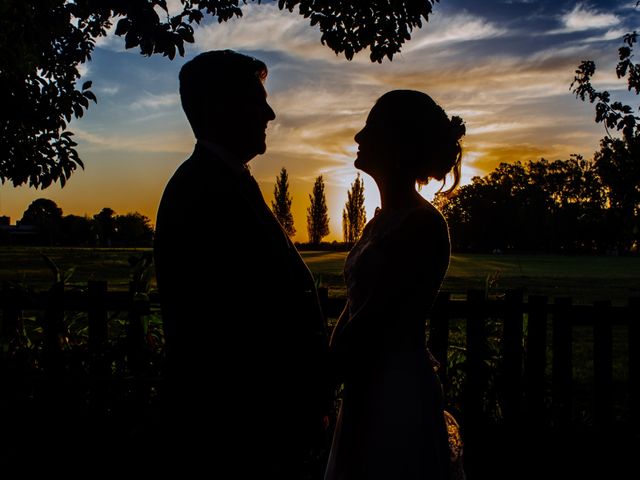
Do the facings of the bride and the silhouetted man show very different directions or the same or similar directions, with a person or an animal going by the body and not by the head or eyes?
very different directions

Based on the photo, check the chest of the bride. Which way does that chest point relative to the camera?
to the viewer's left

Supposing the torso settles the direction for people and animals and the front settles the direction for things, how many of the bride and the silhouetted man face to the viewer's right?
1

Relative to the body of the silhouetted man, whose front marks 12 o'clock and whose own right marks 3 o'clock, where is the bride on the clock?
The bride is roughly at 11 o'clock from the silhouetted man.

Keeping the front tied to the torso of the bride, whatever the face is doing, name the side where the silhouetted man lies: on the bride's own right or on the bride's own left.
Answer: on the bride's own left

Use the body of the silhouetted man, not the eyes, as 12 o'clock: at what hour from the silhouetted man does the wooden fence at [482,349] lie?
The wooden fence is roughly at 10 o'clock from the silhouetted man.

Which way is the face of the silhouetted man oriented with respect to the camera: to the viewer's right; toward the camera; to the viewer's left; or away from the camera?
to the viewer's right

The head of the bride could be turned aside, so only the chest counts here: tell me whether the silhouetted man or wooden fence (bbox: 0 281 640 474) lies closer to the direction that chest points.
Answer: the silhouetted man

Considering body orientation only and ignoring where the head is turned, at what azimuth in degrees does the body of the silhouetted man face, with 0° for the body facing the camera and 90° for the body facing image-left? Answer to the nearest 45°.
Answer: approximately 270°

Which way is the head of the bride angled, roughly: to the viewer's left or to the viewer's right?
to the viewer's left

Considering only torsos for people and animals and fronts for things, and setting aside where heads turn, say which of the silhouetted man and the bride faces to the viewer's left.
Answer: the bride
